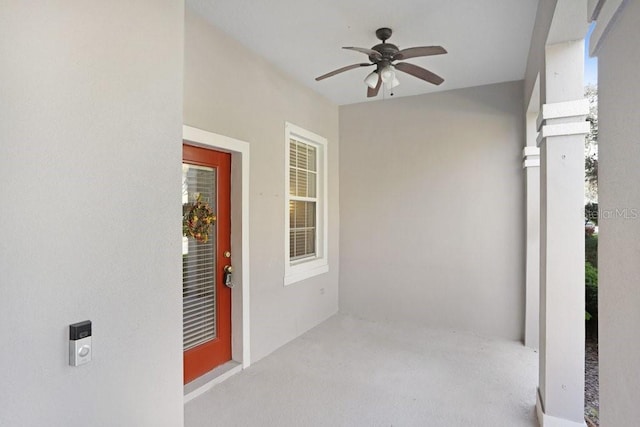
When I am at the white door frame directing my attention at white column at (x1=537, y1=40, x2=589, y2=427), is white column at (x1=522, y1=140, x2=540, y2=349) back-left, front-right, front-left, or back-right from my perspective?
front-left

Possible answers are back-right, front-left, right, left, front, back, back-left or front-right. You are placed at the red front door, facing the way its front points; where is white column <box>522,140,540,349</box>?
front-left

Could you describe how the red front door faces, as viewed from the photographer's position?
facing the viewer and to the right of the viewer

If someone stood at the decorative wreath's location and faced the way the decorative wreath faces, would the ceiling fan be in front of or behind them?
in front

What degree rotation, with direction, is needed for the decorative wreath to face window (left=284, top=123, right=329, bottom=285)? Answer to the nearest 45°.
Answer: approximately 90° to its left

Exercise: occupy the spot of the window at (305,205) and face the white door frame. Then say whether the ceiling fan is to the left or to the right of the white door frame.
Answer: left

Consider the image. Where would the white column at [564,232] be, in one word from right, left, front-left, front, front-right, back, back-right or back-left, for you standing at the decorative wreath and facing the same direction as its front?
front

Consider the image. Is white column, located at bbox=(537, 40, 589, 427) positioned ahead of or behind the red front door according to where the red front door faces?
ahead

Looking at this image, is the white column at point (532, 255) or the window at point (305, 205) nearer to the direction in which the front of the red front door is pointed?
the white column

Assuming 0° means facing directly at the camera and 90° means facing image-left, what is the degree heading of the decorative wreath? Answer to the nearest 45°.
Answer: approximately 315°
